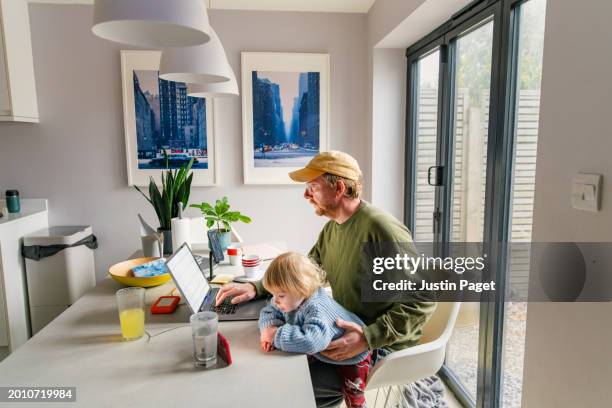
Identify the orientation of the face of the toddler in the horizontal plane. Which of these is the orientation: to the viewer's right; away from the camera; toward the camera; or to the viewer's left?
to the viewer's left

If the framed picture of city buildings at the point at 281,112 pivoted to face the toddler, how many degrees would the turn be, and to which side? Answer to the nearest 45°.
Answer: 0° — it already faces them

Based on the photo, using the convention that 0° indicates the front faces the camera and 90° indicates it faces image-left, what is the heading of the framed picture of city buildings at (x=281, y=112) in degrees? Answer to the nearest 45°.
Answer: approximately 0°

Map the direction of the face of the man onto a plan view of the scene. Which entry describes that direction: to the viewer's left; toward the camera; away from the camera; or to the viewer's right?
to the viewer's left

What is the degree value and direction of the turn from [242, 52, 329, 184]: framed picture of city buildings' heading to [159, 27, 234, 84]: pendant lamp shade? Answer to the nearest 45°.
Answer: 0° — it already faces it

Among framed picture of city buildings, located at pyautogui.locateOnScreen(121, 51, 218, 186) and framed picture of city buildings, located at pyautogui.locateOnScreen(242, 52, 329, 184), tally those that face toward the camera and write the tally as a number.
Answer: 2

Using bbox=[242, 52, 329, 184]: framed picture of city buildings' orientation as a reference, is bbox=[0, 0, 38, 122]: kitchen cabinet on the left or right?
on its right

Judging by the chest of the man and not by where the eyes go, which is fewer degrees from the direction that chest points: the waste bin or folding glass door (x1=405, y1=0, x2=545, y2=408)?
the waste bin

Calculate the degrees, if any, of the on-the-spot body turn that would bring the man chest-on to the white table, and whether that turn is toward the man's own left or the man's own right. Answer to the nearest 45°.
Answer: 0° — they already face it

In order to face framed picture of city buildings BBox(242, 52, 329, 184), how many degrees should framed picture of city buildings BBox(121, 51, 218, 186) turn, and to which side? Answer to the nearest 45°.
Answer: approximately 90° to its left

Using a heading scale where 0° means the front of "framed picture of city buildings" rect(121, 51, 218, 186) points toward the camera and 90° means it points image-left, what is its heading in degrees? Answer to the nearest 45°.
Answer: approximately 0°
